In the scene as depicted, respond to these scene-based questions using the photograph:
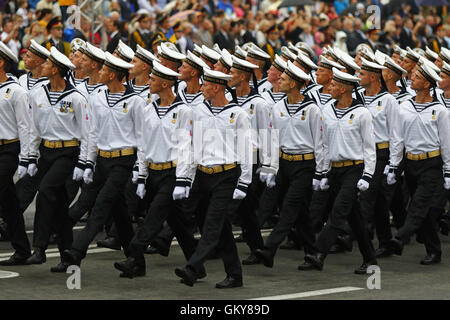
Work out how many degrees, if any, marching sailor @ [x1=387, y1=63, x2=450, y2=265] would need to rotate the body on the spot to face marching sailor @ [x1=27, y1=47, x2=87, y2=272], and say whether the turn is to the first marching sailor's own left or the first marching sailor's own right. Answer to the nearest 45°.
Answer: approximately 45° to the first marching sailor's own right

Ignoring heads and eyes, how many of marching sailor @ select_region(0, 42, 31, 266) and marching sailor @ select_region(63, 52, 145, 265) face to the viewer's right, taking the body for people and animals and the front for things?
0

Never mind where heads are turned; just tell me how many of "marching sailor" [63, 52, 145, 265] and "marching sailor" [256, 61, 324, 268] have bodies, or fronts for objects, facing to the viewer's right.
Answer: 0

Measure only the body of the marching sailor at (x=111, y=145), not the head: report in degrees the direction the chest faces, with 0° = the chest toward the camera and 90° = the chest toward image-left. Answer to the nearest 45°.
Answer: approximately 45°

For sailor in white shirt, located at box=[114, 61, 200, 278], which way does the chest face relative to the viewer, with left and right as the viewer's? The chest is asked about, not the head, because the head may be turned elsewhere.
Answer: facing the viewer and to the left of the viewer

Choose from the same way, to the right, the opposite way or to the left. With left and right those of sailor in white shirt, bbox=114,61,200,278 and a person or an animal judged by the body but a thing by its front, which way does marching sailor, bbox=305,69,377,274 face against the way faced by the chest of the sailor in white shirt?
the same way

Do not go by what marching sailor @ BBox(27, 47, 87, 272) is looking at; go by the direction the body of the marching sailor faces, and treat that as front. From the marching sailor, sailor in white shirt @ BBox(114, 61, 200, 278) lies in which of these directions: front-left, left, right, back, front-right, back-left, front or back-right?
left

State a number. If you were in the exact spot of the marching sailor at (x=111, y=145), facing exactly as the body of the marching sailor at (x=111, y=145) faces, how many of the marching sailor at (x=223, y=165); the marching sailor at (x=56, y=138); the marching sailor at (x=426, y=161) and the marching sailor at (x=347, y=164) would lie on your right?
1

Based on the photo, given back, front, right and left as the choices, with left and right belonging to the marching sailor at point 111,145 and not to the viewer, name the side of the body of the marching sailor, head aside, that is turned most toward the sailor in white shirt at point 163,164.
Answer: left

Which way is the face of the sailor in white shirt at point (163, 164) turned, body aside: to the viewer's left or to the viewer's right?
to the viewer's left

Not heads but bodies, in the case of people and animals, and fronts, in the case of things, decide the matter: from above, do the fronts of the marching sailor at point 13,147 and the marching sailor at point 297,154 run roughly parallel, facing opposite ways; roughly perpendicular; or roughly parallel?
roughly parallel

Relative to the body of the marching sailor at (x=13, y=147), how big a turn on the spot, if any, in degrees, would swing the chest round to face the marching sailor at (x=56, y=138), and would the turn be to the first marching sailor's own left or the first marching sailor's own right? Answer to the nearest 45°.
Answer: approximately 90° to the first marching sailor's own left

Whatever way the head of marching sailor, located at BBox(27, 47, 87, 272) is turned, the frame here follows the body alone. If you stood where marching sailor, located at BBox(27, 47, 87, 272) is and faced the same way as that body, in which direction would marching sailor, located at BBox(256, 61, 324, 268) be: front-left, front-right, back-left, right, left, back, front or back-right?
back-left
